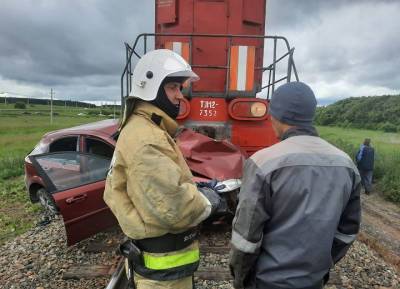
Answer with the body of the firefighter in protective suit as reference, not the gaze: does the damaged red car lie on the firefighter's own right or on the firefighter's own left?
on the firefighter's own left

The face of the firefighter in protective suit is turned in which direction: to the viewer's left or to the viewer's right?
to the viewer's right

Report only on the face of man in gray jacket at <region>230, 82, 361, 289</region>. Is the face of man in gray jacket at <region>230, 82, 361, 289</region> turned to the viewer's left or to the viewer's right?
to the viewer's left

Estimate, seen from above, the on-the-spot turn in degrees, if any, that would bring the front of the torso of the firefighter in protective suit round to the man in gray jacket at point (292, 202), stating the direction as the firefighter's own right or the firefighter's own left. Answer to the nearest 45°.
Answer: approximately 45° to the firefighter's own right
